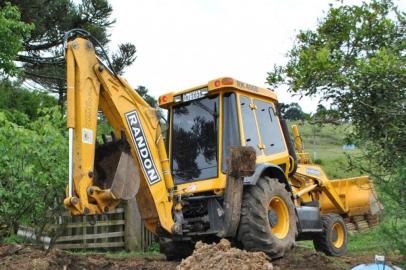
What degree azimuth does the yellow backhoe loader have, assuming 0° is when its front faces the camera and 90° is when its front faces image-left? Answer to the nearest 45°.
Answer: approximately 225°

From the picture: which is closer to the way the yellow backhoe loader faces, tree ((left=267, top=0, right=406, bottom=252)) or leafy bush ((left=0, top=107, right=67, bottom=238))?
the tree

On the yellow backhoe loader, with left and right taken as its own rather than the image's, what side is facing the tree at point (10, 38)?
left

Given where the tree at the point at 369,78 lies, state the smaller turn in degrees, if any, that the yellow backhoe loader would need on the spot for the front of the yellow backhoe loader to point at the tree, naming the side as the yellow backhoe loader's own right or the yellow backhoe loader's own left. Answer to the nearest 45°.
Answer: approximately 90° to the yellow backhoe loader's own right

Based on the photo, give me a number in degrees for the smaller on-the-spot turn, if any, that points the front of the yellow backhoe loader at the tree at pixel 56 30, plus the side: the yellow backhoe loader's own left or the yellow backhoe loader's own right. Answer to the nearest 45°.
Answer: approximately 90° to the yellow backhoe loader's own left

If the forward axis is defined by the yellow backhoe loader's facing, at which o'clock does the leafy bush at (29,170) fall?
The leafy bush is roughly at 8 o'clock from the yellow backhoe loader.
